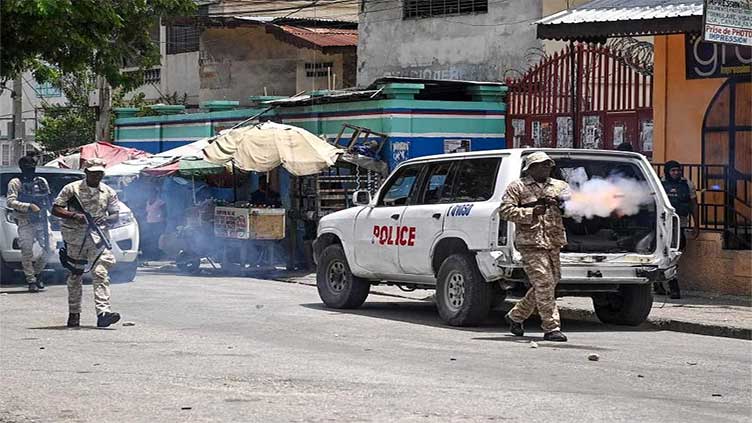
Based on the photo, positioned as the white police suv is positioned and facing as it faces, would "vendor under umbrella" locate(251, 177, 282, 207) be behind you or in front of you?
in front

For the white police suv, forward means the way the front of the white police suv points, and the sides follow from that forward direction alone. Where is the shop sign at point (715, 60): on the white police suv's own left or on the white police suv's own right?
on the white police suv's own right

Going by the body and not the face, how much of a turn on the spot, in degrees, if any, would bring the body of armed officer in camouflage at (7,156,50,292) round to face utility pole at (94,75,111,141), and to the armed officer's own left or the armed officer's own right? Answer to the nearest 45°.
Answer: approximately 180°

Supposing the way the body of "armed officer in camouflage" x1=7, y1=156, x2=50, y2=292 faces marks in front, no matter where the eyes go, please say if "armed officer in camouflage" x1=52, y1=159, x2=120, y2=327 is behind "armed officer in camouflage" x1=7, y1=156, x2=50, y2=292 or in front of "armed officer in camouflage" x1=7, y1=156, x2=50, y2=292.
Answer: in front

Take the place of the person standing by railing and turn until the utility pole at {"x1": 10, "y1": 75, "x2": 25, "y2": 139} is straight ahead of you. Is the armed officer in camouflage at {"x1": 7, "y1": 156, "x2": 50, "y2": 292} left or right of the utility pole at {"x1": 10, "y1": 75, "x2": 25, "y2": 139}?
left

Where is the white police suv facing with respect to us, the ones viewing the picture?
facing away from the viewer and to the left of the viewer

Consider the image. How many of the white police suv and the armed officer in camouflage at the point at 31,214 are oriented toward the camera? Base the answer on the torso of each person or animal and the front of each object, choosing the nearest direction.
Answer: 1

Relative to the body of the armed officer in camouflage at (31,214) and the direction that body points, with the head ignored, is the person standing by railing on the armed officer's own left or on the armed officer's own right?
on the armed officer's own left

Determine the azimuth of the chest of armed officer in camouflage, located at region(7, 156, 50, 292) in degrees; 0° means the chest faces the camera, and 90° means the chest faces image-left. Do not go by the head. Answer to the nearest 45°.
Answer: approximately 0°
